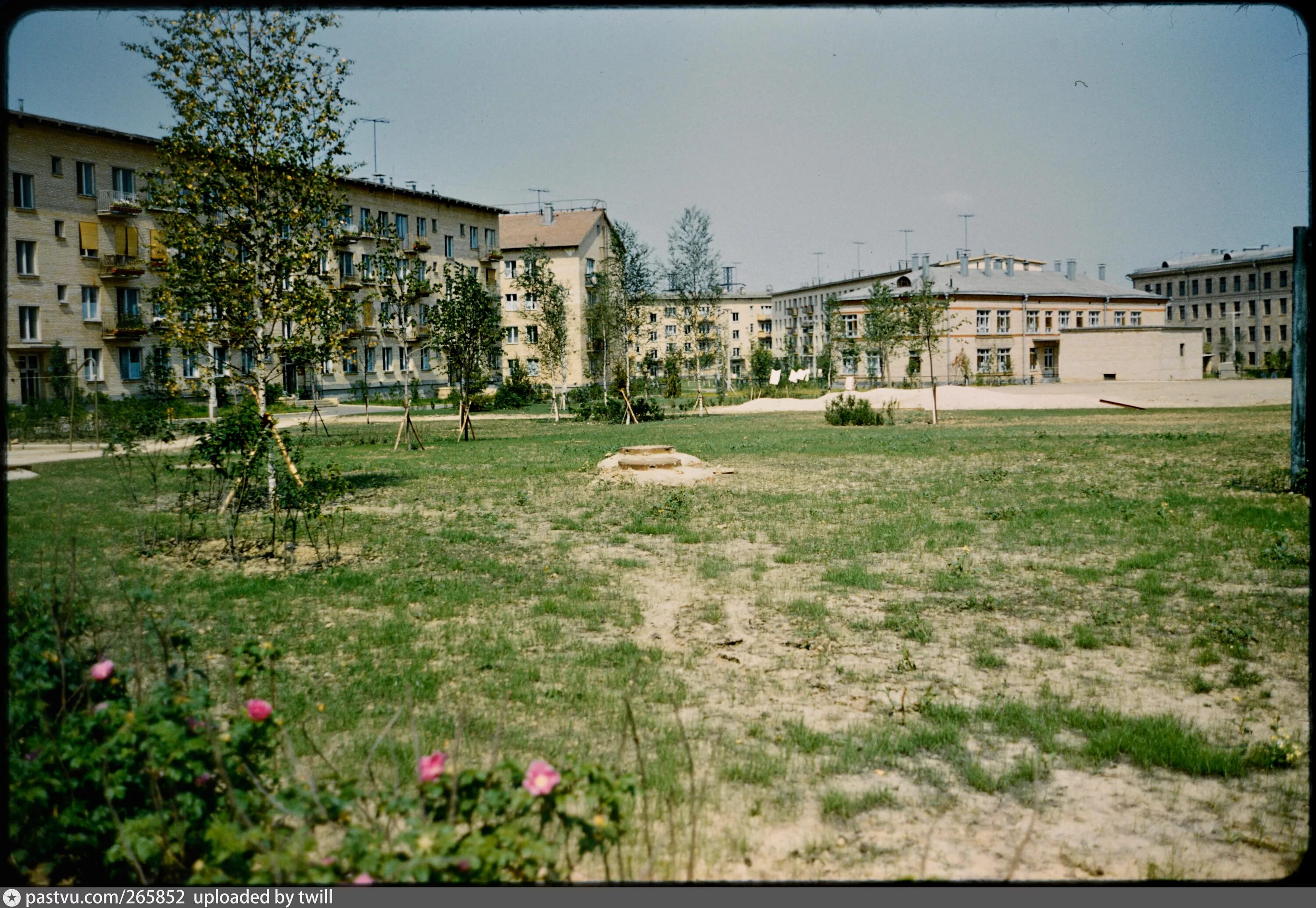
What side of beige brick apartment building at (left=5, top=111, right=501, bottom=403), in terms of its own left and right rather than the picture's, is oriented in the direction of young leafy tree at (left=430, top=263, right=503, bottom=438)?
front

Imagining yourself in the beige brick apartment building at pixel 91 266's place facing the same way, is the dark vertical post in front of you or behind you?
in front

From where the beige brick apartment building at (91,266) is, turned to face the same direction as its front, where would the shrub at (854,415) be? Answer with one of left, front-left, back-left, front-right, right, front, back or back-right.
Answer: front

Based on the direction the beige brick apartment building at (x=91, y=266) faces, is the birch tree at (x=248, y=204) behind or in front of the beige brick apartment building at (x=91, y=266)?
in front

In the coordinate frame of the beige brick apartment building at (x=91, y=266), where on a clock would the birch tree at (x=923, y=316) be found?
The birch tree is roughly at 11 o'clock from the beige brick apartment building.

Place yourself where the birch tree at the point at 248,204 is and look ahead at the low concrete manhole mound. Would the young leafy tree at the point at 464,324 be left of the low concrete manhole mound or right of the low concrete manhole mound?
left

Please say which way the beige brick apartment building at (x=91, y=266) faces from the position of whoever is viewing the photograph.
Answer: facing the viewer and to the right of the viewer
